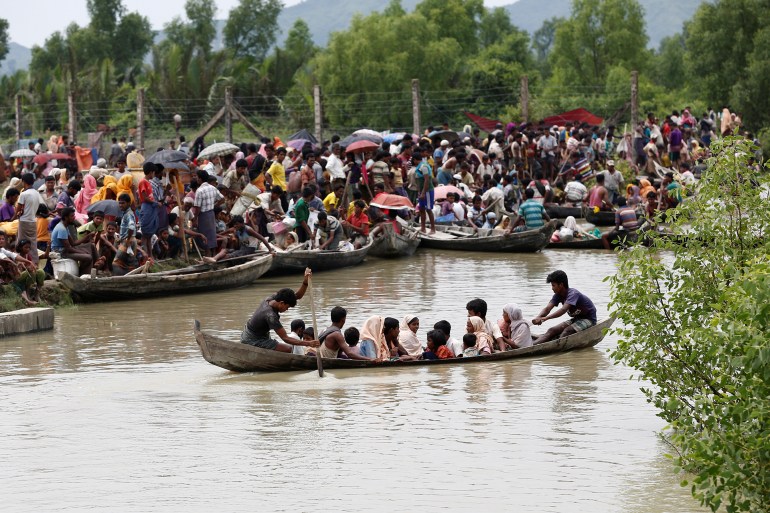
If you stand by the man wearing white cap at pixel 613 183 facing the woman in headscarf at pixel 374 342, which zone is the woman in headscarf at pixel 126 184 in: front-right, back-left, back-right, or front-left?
front-right

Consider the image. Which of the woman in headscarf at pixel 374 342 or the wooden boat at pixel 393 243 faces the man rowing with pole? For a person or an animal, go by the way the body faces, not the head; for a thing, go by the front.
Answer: the wooden boat

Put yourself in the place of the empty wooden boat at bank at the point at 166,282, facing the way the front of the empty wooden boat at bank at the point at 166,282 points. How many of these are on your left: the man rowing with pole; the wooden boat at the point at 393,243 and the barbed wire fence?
1

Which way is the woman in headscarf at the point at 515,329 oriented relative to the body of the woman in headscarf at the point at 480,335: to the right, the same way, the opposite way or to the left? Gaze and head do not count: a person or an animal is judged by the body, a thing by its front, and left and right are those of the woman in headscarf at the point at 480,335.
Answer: the same way

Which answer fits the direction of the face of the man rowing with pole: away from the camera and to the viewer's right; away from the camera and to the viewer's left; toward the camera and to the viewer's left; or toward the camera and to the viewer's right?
toward the camera and to the viewer's right

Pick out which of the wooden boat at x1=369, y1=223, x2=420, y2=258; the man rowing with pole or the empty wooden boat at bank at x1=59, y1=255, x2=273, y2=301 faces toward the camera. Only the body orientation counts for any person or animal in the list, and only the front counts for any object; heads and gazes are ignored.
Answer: the wooden boat at x1=369, y1=223, x2=420, y2=258

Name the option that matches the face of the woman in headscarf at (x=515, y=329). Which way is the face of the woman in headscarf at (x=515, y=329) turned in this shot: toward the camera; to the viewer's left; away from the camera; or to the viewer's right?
to the viewer's left

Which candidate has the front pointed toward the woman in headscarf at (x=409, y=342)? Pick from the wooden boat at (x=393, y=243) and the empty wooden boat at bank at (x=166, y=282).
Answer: the wooden boat at (x=393, y=243)

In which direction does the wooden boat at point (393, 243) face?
toward the camera

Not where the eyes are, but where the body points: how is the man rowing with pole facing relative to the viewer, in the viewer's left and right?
facing to the right of the viewer

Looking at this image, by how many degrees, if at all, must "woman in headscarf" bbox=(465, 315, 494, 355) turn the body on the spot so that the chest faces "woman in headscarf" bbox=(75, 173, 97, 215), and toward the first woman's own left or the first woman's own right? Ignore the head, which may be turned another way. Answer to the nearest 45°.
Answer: approximately 45° to the first woman's own right
